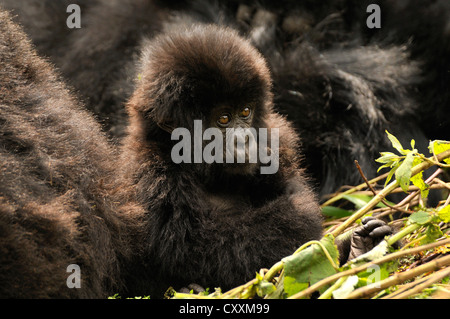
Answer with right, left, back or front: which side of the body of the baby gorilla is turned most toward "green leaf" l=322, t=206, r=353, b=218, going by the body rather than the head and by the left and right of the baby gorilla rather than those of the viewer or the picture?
left

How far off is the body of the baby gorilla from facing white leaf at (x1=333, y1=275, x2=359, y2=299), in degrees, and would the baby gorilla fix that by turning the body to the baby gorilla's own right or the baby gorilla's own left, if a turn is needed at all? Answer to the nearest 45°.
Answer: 0° — it already faces it

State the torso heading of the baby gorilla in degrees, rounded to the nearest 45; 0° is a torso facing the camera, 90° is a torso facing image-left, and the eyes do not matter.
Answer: approximately 315°
